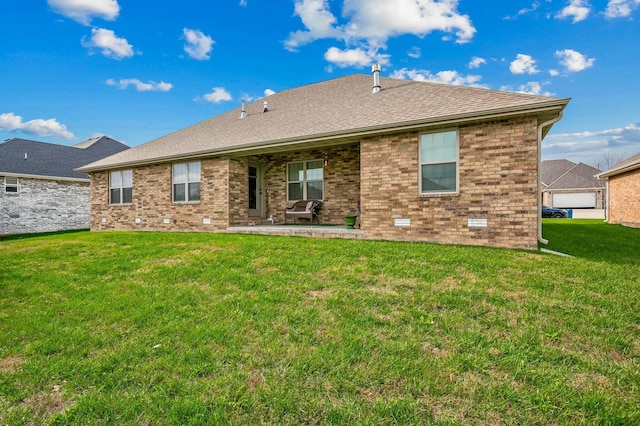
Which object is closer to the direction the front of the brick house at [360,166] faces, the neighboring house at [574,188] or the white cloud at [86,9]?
the neighboring house

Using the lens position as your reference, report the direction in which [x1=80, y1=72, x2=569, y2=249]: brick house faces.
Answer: facing away from the viewer and to the right of the viewer

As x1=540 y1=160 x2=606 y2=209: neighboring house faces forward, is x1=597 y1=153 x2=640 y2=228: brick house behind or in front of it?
in front

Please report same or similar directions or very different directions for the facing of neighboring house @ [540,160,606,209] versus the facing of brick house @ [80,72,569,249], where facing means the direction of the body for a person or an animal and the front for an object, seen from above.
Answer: very different directions

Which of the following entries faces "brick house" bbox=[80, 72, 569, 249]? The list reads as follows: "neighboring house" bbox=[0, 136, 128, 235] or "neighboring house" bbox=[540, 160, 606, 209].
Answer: "neighboring house" bbox=[540, 160, 606, 209]

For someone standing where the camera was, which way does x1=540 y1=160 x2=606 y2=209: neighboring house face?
facing the viewer

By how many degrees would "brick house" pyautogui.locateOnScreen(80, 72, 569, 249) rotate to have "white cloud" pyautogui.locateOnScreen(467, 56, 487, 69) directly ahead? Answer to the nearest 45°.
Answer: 0° — it already faces it

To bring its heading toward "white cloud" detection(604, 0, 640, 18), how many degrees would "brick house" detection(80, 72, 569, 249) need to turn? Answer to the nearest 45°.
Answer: approximately 45° to its right

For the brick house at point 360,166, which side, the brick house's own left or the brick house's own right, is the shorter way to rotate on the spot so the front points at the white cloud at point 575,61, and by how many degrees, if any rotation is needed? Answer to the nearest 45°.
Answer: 0° — it already faces it

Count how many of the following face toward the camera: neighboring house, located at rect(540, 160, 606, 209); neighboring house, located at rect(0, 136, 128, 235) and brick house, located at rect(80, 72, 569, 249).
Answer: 1

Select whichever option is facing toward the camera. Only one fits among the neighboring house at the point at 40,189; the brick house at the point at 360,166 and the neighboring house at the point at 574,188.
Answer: the neighboring house at the point at 574,188

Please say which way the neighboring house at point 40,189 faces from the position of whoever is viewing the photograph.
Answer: facing away from the viewer and to the right of the viewer

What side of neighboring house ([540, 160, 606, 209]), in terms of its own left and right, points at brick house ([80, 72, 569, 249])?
front
